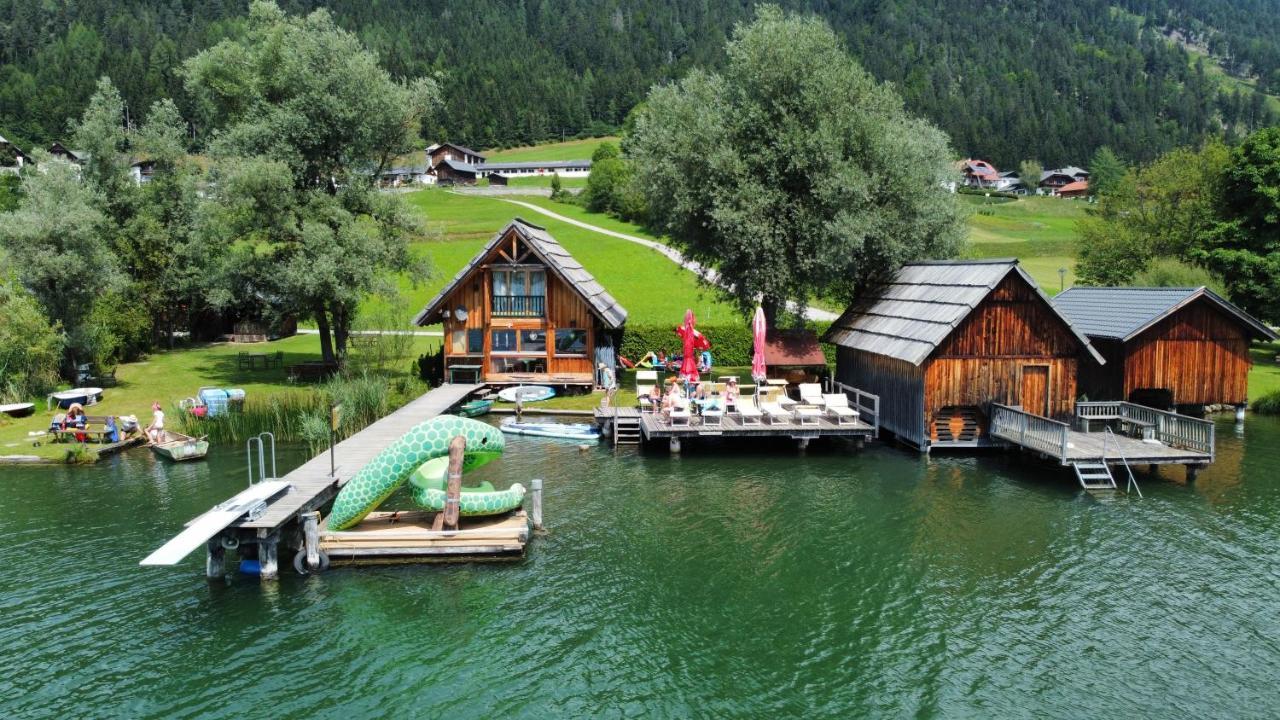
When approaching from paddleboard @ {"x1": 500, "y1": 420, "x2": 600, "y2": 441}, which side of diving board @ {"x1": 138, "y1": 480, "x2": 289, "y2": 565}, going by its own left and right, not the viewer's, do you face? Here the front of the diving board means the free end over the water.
back

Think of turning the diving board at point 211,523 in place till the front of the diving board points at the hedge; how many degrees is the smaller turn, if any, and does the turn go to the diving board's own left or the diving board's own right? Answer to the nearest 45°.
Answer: approximately 180°

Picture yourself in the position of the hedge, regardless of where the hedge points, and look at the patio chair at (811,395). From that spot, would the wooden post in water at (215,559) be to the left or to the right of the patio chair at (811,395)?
right

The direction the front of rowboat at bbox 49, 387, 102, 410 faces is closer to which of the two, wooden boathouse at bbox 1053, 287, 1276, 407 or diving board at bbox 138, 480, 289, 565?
the wooden boathouse

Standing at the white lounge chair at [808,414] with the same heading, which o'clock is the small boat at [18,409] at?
The small boat is roughly at 3 o'clock from the white lounge chair.

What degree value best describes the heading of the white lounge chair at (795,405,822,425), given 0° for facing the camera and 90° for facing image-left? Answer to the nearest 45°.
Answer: approximately 0°
